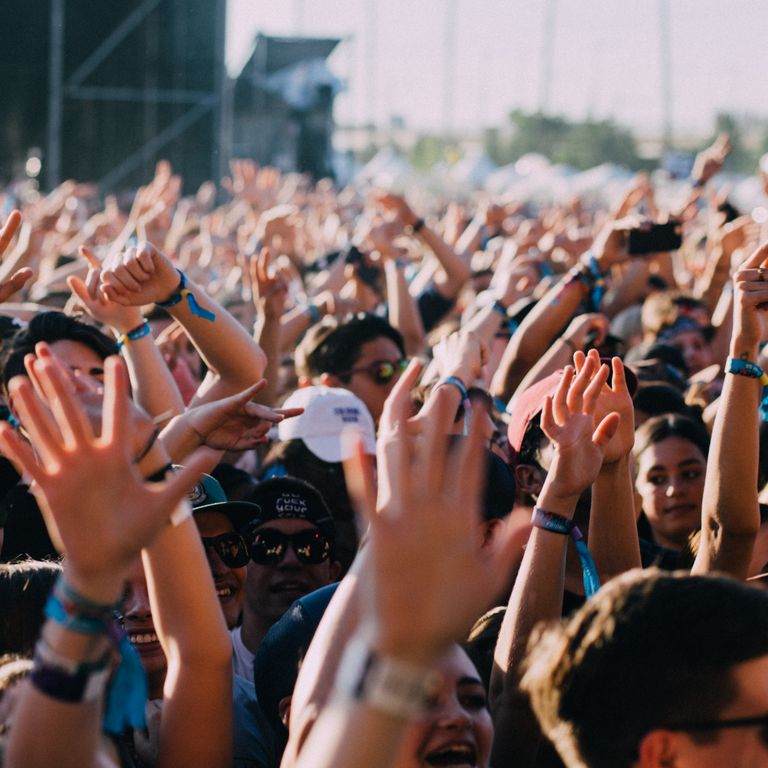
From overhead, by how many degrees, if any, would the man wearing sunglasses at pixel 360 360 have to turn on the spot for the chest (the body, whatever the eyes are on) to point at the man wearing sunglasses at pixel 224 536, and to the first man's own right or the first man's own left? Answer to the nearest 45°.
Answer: approximately 45° to the first man's own right

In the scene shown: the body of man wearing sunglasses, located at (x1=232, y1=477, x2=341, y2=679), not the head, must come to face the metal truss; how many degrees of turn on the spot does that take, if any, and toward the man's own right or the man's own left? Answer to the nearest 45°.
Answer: approximately 180°

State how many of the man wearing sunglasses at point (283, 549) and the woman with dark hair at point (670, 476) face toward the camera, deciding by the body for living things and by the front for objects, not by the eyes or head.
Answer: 2

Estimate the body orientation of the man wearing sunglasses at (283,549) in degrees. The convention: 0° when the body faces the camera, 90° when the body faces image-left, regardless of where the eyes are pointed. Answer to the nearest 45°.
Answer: approximately 0°

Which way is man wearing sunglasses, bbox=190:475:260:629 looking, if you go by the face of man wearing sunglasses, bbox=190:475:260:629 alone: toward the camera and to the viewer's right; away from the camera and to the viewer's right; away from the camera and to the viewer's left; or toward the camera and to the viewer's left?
toward the camera and to the viewer's right

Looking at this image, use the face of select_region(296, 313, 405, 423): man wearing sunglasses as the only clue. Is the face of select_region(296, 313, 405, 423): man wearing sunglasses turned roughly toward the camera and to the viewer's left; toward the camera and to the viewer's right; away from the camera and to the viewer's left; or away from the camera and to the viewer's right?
toward the camera and to the viewer's right

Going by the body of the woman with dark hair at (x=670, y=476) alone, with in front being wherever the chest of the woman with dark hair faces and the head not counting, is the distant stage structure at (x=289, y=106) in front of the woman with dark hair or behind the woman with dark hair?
behind
